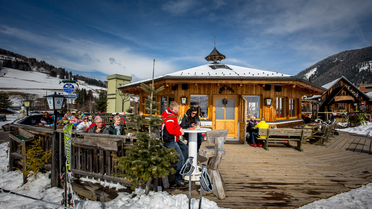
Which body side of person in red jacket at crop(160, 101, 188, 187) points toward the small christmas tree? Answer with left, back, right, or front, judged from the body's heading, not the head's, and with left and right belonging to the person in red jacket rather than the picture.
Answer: back

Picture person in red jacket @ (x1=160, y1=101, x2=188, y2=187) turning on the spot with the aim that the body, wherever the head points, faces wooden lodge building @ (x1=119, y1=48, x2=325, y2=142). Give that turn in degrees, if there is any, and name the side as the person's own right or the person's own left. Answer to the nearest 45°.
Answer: approximately 45° to the person's own left

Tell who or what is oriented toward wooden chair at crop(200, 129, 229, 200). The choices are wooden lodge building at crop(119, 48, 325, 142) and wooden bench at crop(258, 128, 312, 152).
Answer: the wooden lodge building

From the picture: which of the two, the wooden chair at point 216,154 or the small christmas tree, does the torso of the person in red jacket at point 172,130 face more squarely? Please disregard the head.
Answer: the wooden chair

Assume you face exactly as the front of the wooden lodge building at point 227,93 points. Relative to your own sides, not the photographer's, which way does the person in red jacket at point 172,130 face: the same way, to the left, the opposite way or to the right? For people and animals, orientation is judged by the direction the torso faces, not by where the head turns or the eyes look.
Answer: to the left

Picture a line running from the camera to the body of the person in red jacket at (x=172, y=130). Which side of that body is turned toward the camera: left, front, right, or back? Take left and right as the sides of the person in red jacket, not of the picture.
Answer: right

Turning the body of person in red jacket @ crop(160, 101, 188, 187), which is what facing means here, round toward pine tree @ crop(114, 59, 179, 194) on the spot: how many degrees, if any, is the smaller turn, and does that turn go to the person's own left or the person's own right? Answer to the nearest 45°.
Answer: approximately 135° to the person's own right

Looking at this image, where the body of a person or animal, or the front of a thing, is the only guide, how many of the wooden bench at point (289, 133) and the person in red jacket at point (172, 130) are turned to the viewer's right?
1
